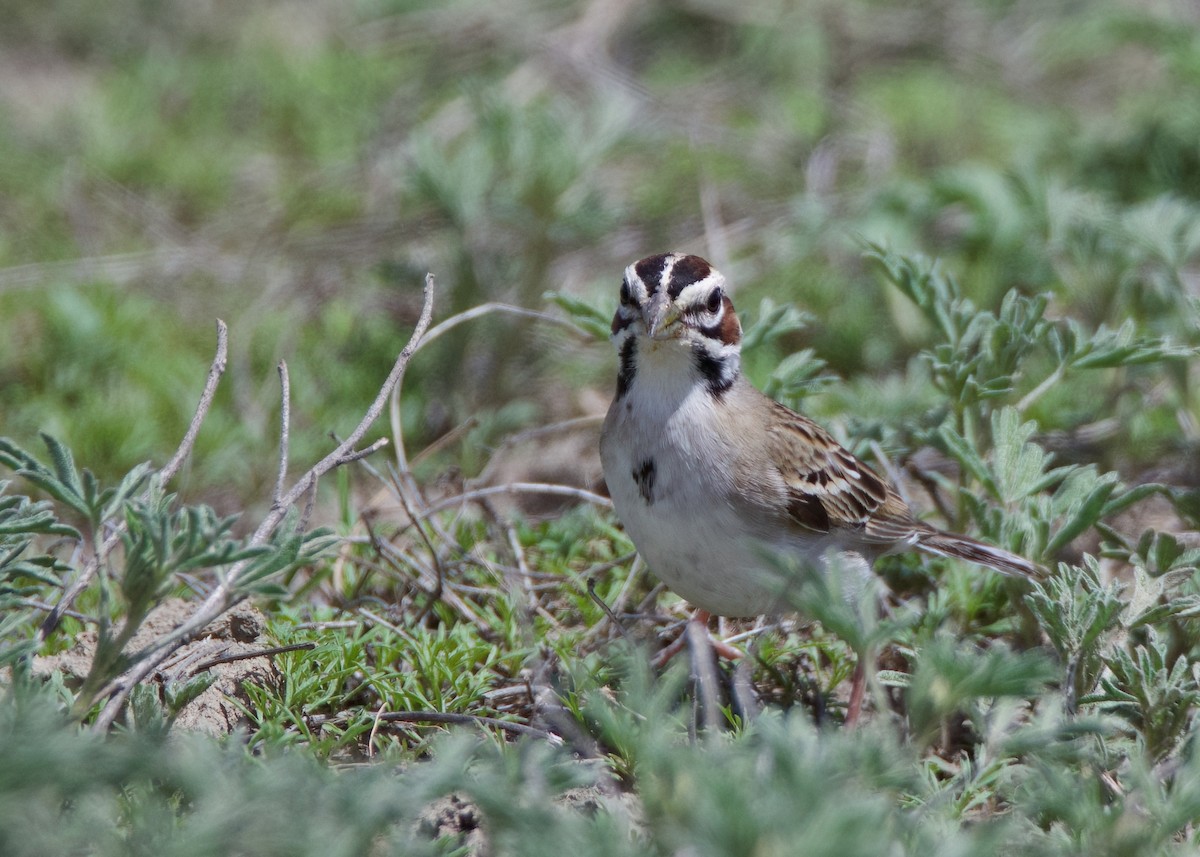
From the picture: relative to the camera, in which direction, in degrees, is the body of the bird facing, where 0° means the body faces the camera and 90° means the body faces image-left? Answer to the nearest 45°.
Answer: approximately 45°

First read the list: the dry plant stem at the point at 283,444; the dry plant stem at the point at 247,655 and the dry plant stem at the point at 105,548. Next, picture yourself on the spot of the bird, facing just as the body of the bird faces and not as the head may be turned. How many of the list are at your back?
0

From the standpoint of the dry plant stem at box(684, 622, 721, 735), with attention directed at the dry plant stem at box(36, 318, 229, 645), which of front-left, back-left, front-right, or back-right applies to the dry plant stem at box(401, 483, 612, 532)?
front-right

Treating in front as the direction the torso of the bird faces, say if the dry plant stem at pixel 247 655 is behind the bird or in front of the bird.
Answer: in front

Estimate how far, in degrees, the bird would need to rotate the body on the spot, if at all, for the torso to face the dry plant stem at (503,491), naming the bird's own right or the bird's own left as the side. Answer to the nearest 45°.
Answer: approximately 90° to the bird's own right

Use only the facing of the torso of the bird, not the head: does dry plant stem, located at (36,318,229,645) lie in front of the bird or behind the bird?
in front

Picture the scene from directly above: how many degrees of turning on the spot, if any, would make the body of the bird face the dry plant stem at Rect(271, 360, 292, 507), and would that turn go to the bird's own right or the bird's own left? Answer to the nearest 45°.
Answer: approximately 45° to the bird's own right

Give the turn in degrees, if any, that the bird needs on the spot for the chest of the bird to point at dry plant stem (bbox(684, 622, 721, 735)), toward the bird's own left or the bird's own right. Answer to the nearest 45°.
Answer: approximately 45° to the bird's own left

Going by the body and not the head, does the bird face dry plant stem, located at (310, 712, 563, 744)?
yes

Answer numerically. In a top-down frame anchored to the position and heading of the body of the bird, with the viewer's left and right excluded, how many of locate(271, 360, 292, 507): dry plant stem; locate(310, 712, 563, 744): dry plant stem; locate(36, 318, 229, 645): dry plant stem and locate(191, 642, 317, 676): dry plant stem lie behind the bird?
0
